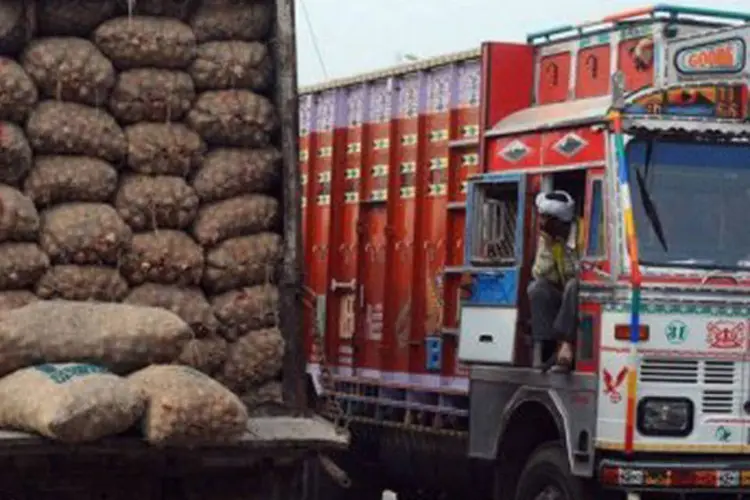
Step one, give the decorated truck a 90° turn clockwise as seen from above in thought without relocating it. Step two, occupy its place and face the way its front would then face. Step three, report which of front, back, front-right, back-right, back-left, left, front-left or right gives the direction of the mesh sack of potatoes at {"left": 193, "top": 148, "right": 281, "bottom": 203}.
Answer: front

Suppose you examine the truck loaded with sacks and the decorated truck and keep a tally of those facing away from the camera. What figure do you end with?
1

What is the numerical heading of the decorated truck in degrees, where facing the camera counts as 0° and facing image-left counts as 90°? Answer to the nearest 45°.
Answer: approximately 315°

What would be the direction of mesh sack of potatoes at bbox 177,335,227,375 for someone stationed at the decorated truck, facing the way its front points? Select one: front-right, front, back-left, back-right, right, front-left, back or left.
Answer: right

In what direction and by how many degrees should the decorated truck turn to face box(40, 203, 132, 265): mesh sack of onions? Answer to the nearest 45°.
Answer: approximately 90° to its right

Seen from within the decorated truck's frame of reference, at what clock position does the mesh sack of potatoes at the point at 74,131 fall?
The mesh sack of potatoes is roughly at 3 o'clock from the decorated truck.

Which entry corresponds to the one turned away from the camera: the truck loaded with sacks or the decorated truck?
the truck loaded with sacks

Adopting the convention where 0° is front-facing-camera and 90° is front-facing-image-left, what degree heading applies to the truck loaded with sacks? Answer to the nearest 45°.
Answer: approximately 180°
